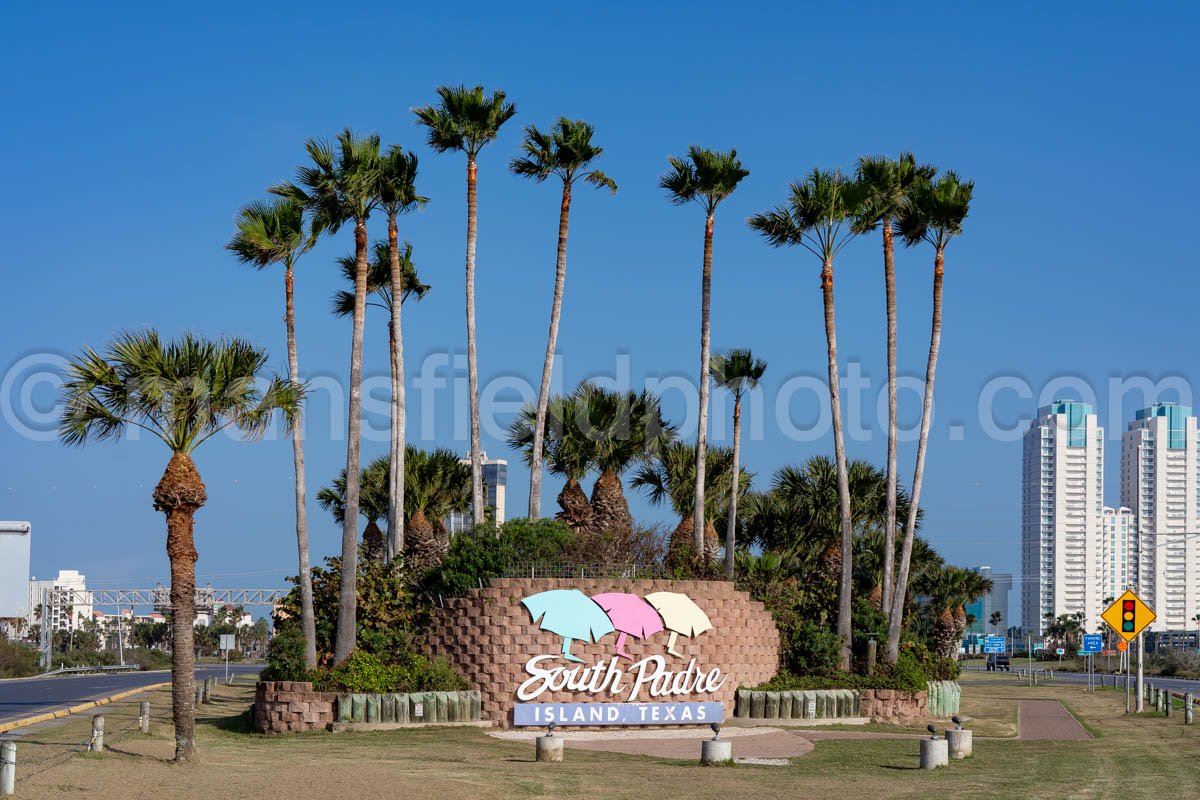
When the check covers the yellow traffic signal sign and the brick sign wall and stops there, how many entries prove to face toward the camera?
2

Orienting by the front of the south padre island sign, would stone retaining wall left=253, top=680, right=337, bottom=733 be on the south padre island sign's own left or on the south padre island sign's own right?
on the south padre island sign's own right

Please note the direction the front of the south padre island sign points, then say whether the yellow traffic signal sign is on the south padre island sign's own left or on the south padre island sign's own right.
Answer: on the south padre island sign's own left

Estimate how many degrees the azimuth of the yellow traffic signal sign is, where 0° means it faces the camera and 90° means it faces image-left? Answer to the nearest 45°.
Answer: approximately 0°

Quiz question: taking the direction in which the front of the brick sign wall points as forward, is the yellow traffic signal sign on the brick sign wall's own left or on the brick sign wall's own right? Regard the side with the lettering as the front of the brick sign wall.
on the brick sign wall's own left

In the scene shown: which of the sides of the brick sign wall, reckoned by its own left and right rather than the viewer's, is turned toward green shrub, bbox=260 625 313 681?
right

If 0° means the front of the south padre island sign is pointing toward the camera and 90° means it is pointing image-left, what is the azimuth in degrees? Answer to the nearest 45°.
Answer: approximately 0°

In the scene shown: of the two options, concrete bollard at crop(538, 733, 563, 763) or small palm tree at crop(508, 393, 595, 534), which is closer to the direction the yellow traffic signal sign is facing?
the concrete bollard

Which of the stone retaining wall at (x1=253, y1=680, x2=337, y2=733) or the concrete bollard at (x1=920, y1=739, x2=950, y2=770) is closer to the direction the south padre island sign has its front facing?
the concrete bollard
